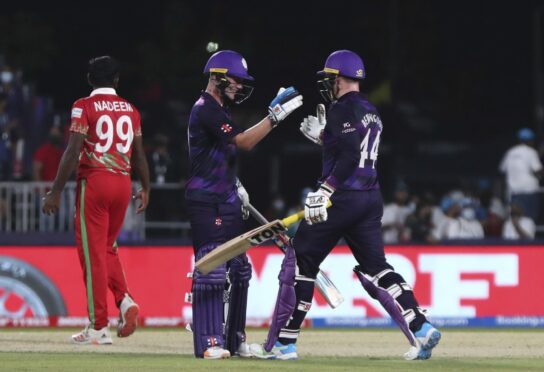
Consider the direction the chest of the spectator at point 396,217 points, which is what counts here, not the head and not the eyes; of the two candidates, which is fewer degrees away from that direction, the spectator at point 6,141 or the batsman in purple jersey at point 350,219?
the batsman in purple jersey

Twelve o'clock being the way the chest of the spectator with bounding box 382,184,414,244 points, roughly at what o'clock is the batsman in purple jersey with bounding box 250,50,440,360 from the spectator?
The batsman in purple jersey is roughly at 12 o'clock from the spectator.

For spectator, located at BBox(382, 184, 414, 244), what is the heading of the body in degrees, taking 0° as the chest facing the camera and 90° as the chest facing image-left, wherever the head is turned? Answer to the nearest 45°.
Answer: approximately 0°

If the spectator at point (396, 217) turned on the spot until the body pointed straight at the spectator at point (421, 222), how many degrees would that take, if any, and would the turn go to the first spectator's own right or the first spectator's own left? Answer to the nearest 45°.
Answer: approximately 45° to the first spectator's own left

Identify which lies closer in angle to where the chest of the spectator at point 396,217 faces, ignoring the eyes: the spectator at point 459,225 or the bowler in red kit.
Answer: the bowler in red kit

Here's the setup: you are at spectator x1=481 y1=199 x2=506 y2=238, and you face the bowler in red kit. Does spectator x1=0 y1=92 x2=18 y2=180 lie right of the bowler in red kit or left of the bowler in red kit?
right

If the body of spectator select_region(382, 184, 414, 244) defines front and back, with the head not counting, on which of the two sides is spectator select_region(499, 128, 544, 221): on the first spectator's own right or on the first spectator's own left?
on the first spectator's own left
